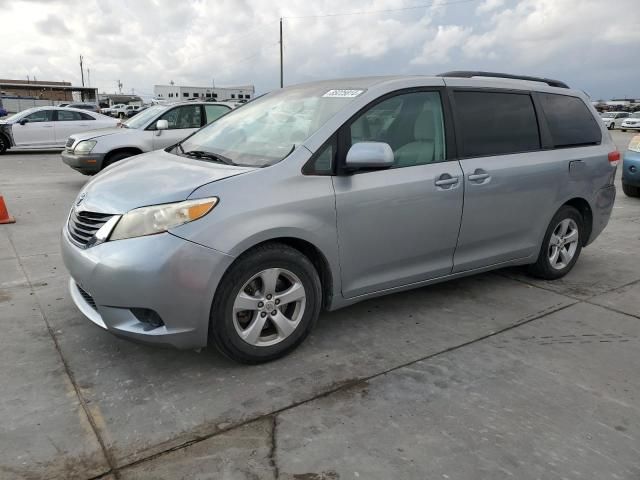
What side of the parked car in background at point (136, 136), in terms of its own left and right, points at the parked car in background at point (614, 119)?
back

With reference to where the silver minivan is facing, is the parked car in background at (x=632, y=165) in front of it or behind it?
behind

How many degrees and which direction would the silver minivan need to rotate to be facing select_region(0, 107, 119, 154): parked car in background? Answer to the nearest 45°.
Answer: approximately 90° to its right

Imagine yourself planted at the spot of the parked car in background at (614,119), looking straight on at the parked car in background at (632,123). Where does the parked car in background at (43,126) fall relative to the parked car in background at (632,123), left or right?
right

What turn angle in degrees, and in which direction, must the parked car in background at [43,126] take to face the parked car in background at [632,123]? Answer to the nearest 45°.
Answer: approximately 180°

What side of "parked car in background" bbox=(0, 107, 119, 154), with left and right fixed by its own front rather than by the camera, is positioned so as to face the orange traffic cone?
left

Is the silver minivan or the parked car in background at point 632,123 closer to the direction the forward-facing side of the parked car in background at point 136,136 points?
the silver minivan

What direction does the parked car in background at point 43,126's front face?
to the viewer's left

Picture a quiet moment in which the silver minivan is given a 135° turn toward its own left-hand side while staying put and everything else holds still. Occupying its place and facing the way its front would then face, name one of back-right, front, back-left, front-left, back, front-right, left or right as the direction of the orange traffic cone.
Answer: back-left
